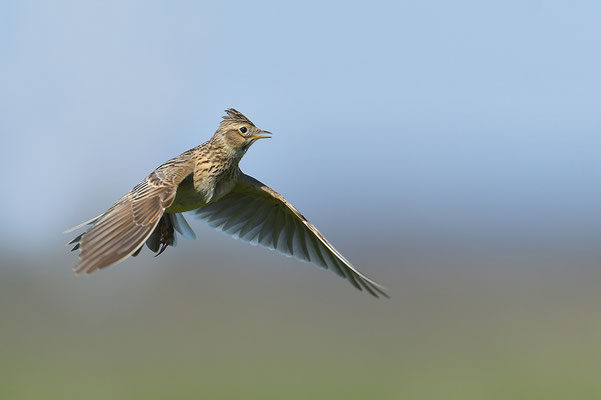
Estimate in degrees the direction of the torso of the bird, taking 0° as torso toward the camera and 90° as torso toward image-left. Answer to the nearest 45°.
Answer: approximately 315°
